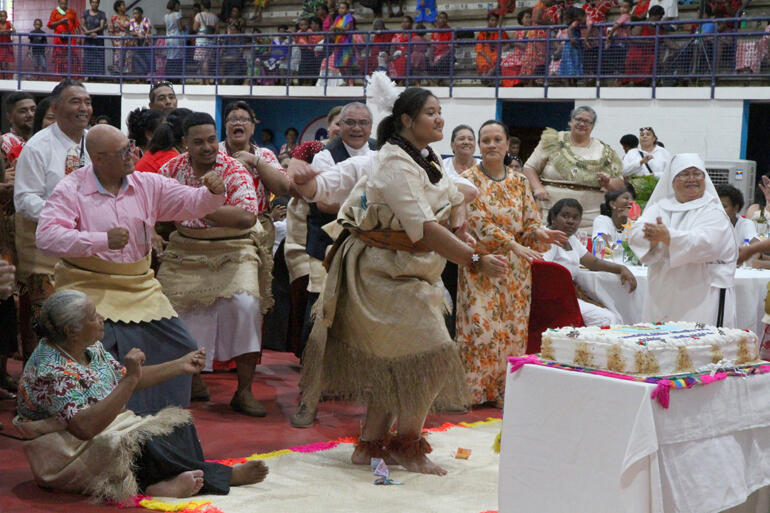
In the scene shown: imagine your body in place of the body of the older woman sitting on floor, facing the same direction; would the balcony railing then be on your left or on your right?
on your left

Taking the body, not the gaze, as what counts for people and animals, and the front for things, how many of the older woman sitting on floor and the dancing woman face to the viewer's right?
2

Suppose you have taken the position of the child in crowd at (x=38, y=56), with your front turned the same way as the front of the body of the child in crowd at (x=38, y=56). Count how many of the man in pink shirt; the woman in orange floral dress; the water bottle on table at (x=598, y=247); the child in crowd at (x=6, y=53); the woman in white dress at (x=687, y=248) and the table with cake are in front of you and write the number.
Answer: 5

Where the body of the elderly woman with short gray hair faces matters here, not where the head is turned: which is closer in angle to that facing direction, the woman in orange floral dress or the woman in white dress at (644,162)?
the woman in orange floral dress

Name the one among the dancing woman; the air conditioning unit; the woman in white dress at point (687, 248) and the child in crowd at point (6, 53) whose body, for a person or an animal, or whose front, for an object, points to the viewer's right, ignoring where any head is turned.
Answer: the dancing woman

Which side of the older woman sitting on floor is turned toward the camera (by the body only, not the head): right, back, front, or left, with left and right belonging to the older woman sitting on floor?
right

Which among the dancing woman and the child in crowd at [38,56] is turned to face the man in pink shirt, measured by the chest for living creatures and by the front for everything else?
the child in crowd

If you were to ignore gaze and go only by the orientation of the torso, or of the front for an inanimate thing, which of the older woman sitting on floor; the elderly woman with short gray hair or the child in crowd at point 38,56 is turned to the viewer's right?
the older woman sitting on floor

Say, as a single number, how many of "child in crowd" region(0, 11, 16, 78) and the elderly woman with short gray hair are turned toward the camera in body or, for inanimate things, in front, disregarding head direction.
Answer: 2

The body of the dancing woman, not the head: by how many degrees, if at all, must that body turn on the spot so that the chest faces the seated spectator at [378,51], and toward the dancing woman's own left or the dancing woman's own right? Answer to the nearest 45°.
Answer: approximately 90° to the dancing woman's own left
